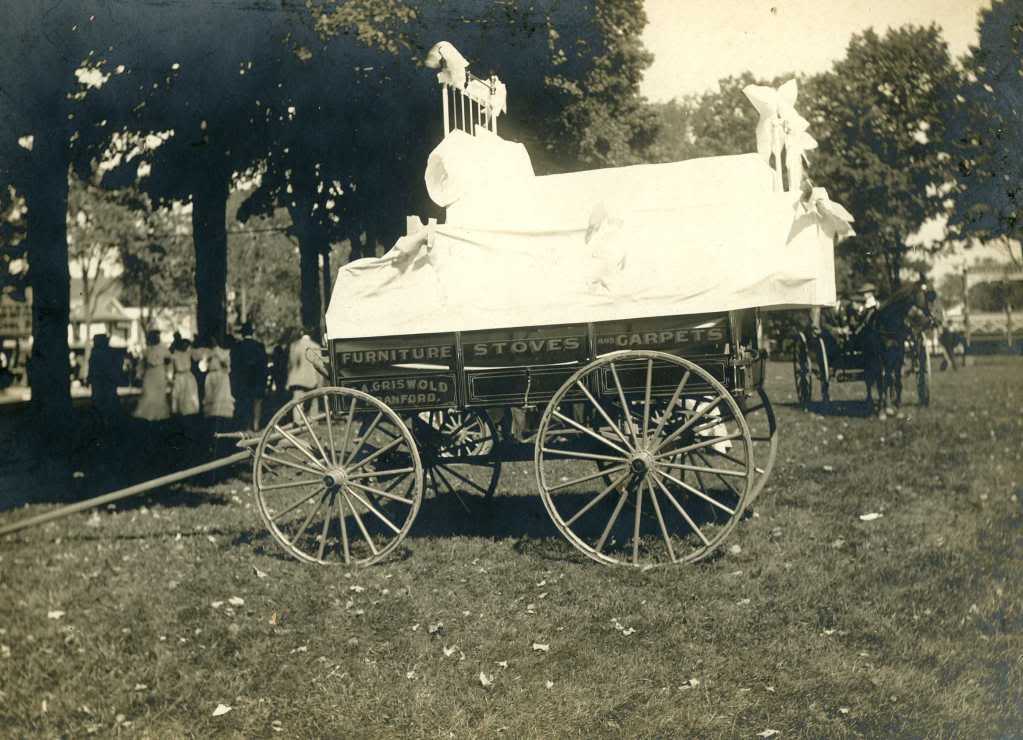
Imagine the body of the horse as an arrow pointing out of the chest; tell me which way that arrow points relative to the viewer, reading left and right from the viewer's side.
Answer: facing the viewer and to the right of the viewer

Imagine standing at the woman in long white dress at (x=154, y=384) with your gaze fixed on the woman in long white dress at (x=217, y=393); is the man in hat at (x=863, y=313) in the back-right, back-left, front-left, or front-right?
front-left

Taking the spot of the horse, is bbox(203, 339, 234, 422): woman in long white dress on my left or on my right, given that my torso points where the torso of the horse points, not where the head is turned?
on my right

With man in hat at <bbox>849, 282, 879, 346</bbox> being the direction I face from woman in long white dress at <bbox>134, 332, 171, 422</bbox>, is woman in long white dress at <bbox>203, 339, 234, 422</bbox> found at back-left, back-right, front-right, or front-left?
front-right

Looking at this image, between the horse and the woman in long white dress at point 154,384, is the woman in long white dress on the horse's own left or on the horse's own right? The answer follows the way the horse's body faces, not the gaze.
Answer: on the horse's own right

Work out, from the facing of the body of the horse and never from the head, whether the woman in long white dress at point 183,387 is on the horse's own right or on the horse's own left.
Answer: on the horse's own right
